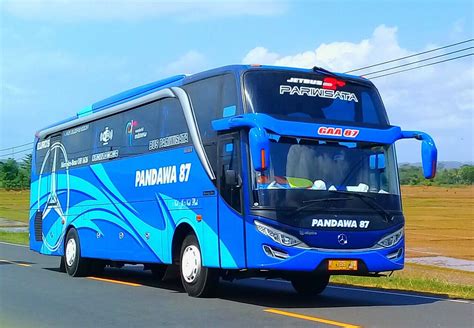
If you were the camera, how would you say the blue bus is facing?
facing the viewer and to the right of the viewer
